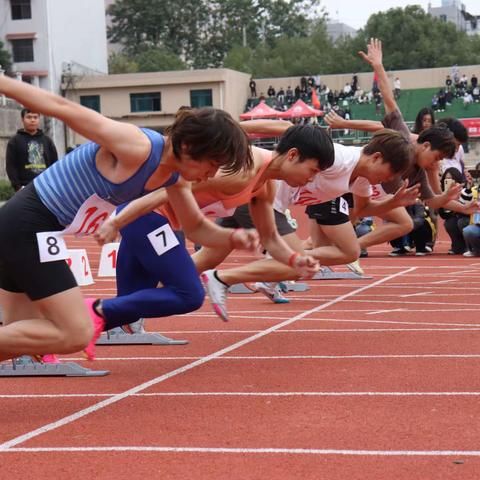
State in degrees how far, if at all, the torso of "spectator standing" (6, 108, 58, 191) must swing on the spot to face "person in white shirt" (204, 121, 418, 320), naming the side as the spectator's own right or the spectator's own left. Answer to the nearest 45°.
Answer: approximately 45° to the spectator's own left

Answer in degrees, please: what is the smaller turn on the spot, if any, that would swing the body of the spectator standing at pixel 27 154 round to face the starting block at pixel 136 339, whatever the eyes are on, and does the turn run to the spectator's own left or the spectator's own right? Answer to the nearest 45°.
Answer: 0° — they already face it

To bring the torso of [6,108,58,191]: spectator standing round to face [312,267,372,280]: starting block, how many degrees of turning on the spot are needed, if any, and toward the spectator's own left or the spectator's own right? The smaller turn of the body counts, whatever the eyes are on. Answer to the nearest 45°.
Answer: approximately 90° to the spectator's own left

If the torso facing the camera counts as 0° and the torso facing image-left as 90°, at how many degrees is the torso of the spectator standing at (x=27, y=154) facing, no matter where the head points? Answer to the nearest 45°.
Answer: approximately 0°

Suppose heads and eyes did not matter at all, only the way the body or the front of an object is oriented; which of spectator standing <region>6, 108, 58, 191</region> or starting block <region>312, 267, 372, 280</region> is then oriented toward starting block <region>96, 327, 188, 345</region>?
the spectator standing
